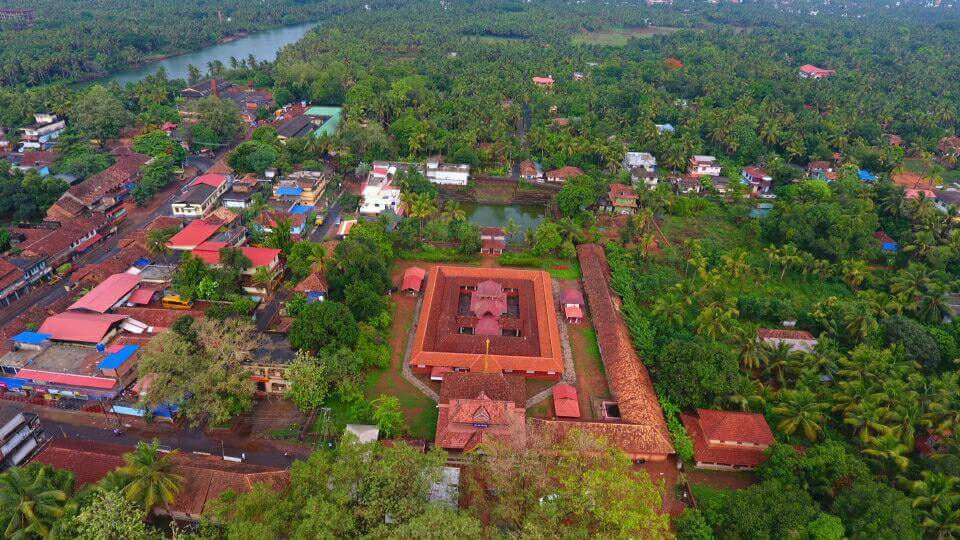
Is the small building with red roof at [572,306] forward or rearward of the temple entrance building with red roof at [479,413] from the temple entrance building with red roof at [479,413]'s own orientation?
rearward

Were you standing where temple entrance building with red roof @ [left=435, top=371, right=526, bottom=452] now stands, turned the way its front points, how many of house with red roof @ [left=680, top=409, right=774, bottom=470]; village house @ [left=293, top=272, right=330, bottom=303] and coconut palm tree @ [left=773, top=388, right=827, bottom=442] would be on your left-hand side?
2

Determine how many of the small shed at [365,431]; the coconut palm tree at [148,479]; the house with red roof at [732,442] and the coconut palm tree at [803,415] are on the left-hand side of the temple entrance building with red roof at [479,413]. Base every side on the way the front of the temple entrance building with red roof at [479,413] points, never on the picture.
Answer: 2

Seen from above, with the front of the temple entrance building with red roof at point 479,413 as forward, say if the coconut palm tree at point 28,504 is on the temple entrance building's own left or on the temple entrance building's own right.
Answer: on the temple entrance building's own right

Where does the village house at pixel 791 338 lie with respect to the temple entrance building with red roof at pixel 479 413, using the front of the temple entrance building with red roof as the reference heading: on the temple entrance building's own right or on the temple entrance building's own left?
on the temple entrance building's own left

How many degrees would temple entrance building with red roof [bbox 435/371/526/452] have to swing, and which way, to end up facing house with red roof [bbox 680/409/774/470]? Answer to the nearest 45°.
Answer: approximately 90° to its left

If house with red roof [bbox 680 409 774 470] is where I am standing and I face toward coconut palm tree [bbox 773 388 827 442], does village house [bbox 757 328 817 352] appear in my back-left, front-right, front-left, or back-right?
front-left

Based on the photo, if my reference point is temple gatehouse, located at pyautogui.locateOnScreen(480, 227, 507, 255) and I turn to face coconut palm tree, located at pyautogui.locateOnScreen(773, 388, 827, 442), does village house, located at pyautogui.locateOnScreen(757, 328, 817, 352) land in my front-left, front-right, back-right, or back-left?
front-left

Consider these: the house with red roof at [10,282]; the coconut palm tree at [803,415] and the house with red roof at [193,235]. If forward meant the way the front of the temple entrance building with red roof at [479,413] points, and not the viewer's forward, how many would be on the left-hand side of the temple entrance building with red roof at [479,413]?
1

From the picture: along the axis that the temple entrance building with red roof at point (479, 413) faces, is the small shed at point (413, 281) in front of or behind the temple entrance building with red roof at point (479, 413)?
behind

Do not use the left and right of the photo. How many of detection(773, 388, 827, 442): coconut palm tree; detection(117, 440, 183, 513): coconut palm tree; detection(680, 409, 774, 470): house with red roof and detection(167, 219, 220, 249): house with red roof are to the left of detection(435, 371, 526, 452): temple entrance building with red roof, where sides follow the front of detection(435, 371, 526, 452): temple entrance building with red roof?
2

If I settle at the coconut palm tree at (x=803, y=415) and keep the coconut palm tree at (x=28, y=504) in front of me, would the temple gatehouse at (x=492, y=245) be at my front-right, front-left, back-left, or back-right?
front-right

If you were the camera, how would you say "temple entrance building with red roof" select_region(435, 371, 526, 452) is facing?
facing the viewer

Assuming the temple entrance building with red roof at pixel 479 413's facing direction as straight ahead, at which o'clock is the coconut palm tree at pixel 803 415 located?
The coconut palm tree is roughly at 9 o'clock from the temple entrance building with red roof.

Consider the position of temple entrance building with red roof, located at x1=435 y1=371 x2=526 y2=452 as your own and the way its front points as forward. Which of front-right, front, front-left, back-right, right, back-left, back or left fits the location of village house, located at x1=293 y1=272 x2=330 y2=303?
back-right

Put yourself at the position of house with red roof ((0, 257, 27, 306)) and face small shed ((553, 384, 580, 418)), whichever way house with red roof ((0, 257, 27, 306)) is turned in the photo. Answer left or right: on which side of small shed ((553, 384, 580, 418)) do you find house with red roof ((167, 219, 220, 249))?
left

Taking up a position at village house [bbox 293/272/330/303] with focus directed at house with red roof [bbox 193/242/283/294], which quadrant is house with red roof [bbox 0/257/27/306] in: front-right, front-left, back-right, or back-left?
front-left

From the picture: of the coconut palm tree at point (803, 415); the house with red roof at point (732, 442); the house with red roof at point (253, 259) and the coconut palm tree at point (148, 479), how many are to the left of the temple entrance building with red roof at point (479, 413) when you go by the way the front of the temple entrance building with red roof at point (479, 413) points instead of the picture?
2

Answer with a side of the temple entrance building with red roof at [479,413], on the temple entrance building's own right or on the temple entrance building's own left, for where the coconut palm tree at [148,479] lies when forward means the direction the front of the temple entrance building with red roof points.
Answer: on the temple entrance building's own right

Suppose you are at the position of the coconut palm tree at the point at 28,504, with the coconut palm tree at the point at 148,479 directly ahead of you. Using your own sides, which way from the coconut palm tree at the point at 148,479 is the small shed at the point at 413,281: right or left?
left
